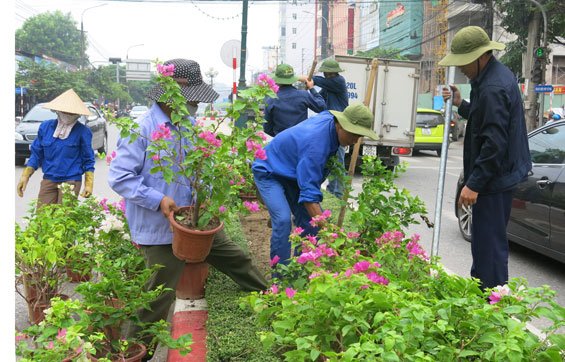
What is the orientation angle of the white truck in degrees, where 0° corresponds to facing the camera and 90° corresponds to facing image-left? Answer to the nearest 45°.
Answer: approximately 180°

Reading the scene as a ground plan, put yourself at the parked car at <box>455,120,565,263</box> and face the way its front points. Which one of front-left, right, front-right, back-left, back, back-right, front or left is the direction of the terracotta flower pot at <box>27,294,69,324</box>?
left

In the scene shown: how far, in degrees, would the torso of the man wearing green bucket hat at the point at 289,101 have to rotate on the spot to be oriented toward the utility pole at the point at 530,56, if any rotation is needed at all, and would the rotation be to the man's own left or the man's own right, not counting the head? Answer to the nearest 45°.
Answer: approximately 45° to the man's own right

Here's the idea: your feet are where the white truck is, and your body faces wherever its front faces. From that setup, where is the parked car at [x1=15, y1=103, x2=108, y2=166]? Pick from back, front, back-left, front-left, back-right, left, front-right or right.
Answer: left

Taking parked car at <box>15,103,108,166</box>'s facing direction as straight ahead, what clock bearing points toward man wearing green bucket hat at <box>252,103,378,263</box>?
The man wearing green bucket hat is roughly at 10 o'clock from the parked car.

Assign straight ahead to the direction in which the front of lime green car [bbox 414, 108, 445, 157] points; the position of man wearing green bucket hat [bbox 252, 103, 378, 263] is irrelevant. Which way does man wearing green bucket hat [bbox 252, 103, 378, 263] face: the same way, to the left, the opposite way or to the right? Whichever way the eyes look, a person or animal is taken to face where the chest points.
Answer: to the right

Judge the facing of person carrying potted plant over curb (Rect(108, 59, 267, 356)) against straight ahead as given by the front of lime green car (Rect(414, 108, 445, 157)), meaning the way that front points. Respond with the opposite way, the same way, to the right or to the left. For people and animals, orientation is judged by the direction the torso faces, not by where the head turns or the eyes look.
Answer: to the right

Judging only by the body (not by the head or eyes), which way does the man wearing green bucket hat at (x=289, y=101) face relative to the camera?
away from the camera

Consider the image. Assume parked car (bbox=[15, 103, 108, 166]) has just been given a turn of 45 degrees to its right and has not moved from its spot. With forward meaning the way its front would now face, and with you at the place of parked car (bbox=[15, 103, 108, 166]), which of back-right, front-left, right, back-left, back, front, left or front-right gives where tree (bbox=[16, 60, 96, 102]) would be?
right

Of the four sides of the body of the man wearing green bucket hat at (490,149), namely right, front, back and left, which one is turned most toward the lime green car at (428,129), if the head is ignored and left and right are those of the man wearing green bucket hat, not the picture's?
right

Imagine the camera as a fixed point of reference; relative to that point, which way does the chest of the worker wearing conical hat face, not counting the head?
toward the camera

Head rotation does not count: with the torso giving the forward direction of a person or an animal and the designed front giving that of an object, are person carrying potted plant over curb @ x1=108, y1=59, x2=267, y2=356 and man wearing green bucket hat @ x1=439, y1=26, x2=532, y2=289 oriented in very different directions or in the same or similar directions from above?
very different directions

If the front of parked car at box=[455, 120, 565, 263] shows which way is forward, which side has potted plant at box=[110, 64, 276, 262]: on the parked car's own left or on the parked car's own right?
on the parked car's own left

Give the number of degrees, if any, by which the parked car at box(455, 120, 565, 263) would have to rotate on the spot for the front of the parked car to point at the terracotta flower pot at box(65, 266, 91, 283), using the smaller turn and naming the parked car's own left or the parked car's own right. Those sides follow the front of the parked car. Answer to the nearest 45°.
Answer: approximately 90° to the parked car's own left
